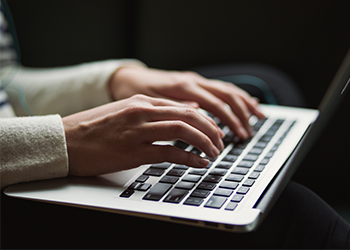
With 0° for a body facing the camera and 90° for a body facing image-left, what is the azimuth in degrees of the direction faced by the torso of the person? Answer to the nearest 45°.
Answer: approximately 270°

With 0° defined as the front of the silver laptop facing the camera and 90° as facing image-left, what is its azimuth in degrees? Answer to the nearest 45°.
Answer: approximately 90°
